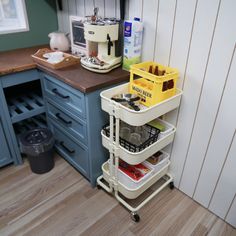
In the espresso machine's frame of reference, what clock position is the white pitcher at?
The white pitcher is roughly at 3 o'clock from the espresso machine.

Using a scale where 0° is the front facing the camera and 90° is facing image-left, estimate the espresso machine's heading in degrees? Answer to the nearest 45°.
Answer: approximately 45°

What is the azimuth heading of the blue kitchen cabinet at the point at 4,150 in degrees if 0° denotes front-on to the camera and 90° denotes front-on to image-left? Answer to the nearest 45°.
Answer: approximately 315°

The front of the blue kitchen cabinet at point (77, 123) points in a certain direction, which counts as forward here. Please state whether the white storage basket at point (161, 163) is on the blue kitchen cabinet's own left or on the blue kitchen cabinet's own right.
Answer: on the blue kitchen cabinet's own left

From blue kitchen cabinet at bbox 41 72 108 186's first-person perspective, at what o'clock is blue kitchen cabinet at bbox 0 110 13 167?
blue kitchen cabinet at bbox 0 110 13 167 is roughly at 2 o'clock from blue kitchen cabinet at bbox 41 72 108 186.

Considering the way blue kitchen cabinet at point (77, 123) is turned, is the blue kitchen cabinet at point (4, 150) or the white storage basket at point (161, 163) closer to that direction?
the blue kitchen cabinet

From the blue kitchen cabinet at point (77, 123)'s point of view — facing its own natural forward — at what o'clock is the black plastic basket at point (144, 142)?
The black plastic basket is roughly at 9 o'clock from the blue kitchen cabinet.

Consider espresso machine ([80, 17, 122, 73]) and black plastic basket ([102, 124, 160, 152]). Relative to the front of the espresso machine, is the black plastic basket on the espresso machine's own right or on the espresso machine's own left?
on the espresso machine's own left

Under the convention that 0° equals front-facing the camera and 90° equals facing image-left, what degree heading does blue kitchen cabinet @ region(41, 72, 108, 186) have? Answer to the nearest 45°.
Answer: approximately 45°

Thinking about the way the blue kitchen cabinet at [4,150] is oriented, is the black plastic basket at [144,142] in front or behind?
in front

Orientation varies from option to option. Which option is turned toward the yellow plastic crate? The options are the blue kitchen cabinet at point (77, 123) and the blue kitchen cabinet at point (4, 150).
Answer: the blue kitchen cabinet at point (4, 150)
